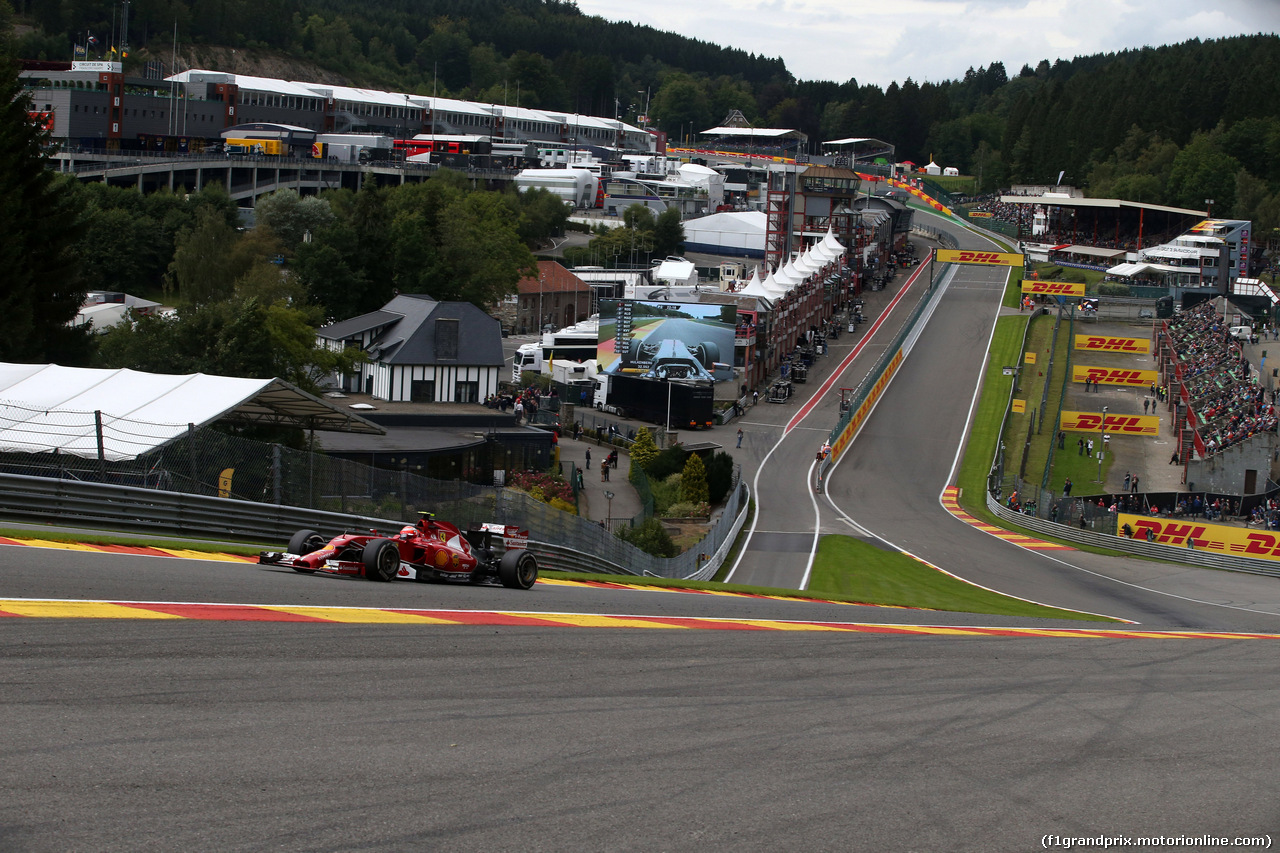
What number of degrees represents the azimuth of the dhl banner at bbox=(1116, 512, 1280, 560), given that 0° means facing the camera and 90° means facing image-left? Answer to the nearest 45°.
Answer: approximately 0°

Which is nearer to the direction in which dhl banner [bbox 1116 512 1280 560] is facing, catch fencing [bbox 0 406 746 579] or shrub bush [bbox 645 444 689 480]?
the catch fencing

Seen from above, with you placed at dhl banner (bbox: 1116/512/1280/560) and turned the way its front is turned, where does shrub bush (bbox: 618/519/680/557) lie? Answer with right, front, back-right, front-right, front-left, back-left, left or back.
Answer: front-right

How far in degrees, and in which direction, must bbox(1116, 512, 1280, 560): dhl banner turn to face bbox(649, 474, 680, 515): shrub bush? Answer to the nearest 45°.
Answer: approximately 90° to its right

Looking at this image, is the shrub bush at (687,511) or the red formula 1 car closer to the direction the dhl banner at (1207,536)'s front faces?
the red formula 1 car

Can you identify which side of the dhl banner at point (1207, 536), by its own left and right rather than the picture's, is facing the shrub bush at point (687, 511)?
right

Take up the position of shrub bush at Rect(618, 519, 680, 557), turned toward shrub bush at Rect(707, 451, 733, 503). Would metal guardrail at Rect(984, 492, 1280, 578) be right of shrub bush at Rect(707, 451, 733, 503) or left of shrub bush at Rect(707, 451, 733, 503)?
right

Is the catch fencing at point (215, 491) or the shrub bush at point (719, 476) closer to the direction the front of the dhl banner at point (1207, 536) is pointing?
the catch fencing

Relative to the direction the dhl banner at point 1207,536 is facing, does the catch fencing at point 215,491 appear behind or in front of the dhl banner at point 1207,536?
in front

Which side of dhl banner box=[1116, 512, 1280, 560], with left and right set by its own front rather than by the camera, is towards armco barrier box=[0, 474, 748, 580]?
front

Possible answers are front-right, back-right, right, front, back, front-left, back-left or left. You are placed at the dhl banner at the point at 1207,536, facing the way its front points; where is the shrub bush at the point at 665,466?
right
